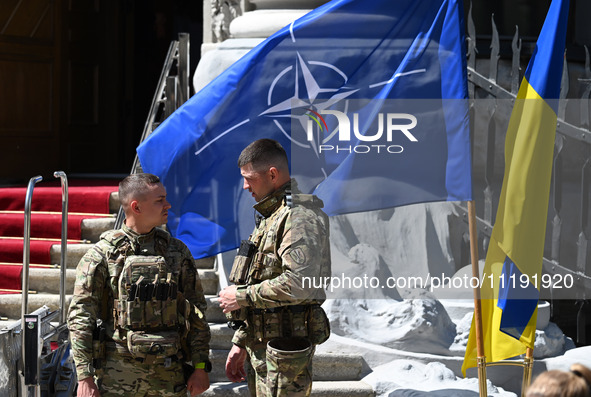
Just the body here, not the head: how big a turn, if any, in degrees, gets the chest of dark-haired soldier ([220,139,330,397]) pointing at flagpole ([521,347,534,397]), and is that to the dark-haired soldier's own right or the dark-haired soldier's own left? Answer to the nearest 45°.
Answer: approximately 180°

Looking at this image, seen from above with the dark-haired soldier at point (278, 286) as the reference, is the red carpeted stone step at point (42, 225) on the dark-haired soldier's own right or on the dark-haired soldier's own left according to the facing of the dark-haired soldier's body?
on the dark-haired soldier's own right

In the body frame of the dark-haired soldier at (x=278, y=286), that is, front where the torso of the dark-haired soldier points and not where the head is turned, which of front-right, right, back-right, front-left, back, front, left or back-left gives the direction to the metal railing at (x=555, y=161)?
back-right

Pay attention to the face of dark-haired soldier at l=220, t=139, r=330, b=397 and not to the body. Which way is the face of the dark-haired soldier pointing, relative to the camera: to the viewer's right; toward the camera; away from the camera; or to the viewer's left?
to the viewer's left

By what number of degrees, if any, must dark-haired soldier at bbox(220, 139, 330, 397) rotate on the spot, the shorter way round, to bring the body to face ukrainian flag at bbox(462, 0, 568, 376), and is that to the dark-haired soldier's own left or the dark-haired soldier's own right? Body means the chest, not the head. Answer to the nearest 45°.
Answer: approximately 180°

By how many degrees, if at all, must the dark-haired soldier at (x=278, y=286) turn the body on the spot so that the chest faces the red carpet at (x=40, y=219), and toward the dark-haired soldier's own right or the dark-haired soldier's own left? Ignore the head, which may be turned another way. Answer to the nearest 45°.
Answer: approximately 45° to the dark-haired soldier's own right

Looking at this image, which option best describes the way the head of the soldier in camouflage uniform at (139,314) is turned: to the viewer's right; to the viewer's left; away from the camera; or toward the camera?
to the viewer's right

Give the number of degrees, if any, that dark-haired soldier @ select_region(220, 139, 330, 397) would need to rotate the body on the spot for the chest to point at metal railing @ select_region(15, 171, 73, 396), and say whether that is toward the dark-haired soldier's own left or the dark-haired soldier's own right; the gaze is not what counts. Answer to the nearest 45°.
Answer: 0° — they already face it

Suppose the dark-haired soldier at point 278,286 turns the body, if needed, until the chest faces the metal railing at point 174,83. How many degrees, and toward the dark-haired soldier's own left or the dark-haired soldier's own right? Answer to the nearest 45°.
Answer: approximately 90° to the dark-haired soldier's own right

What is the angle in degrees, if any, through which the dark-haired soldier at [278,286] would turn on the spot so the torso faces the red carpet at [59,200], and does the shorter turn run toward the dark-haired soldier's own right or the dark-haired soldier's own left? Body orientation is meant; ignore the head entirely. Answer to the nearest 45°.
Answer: approximately 45° to the dark-haired soldier's own right

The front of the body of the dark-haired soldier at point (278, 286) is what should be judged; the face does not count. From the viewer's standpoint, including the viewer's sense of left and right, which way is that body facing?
facing to the left of the viewer
